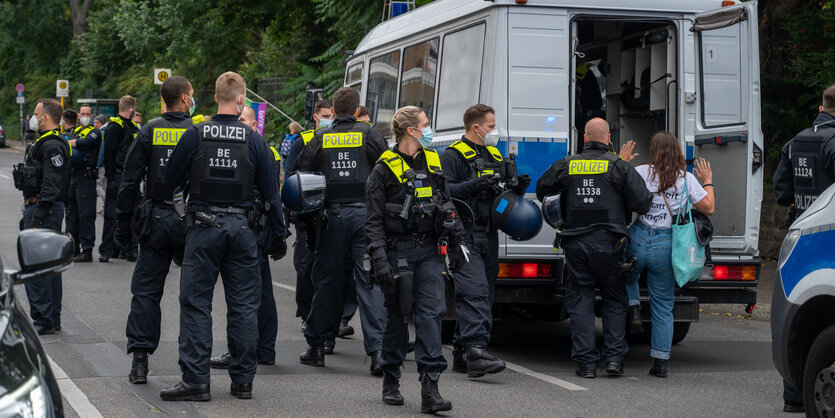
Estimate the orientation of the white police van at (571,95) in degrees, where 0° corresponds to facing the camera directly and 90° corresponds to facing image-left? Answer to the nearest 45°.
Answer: approximately 135°

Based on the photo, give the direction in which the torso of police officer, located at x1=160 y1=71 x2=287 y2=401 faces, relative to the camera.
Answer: away from the camera

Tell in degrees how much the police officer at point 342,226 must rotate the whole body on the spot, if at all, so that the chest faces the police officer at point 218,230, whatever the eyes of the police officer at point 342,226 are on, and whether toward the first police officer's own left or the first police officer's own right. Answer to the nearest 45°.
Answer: approximately 135° to the first police officer's own left

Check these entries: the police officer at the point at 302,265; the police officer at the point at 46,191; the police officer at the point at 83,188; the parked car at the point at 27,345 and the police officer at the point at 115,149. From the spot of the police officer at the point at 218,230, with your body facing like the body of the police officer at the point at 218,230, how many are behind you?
1

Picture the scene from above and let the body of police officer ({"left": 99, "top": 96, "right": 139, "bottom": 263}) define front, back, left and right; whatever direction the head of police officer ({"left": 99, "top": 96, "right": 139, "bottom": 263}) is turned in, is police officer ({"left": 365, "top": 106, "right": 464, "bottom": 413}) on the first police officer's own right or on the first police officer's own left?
on the first police officer's own right

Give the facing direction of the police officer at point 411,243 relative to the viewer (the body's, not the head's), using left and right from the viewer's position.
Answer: facing the viewer and to the right of the viewer

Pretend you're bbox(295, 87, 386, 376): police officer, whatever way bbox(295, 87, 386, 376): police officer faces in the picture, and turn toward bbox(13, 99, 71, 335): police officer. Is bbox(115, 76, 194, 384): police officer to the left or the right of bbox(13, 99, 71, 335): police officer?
left

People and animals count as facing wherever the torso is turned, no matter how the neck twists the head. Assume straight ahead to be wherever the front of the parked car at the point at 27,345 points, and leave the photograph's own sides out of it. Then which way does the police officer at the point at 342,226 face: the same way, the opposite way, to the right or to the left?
the opposite way
